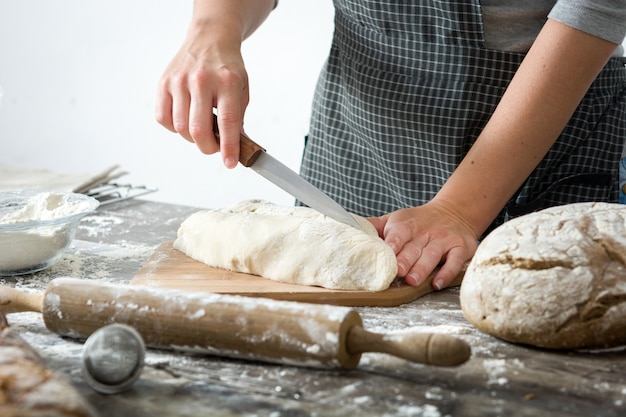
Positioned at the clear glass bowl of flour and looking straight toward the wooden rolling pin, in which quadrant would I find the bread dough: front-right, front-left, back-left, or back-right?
front-left

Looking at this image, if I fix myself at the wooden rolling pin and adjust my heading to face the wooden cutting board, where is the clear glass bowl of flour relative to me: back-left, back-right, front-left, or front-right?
front-left

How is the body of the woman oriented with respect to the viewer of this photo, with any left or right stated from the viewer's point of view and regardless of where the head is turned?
facing the viewer and to the left of the viewer

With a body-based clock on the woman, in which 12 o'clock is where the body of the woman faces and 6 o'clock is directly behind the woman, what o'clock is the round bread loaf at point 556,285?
The round bread loaf is roughly at 10 o'clock from the woman.

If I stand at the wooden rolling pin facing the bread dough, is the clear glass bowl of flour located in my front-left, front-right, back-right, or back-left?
front-left

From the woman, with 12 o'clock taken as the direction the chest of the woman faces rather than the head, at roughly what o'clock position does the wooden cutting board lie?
The wooden cutting board is roughly at 12 o'clock from the woman.

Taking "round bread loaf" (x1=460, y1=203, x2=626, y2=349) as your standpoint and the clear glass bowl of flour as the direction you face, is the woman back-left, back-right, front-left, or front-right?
front-right

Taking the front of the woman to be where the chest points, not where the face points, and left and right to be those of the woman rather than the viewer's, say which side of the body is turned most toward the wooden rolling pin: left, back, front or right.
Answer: front
